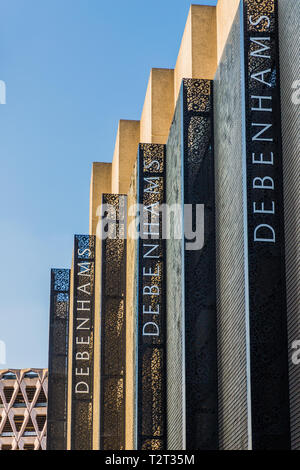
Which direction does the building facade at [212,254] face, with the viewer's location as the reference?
facing the viewer and to the left of the viewer
